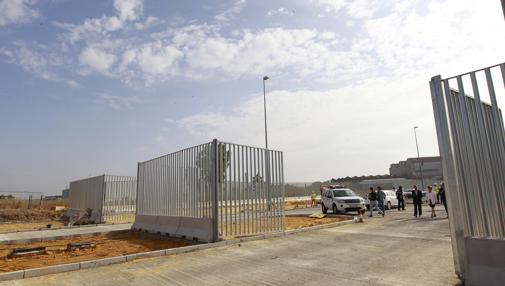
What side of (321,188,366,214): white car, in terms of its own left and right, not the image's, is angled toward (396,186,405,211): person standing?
left

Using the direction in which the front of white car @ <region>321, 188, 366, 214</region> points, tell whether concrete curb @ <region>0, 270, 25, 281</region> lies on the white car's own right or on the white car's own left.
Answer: on the white car's own right

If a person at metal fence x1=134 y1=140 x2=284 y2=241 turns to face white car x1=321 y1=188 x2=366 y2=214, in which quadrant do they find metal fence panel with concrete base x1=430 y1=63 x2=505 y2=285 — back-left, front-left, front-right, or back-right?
back-right

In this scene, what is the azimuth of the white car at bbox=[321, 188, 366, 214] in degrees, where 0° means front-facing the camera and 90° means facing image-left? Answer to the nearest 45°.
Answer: approximately 315°

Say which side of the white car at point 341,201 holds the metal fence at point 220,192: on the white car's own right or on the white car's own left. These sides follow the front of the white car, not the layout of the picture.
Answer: on the white car's own right

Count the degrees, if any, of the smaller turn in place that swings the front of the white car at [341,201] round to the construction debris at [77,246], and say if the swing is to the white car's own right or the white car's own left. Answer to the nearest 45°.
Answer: approximately 90° to the white car's own right

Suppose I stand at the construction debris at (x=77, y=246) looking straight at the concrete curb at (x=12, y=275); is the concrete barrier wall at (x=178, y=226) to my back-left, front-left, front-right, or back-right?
back-left

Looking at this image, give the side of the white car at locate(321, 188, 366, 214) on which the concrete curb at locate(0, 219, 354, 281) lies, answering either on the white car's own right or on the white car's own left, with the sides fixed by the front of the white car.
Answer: on the white car's own right

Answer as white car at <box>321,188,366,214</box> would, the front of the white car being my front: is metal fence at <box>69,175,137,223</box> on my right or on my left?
on my right

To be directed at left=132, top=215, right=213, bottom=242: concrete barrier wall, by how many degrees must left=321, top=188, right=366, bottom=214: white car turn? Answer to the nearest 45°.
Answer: approximately 90° to its right
